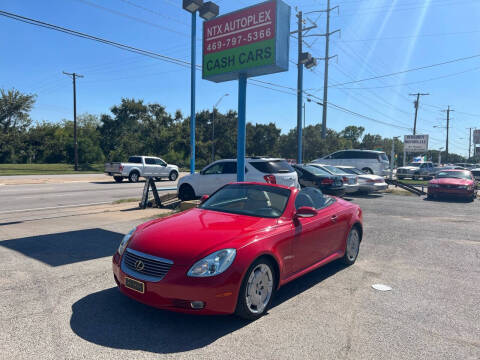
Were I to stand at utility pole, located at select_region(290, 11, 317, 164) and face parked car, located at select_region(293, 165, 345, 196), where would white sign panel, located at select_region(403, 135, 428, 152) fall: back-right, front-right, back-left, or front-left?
back-left

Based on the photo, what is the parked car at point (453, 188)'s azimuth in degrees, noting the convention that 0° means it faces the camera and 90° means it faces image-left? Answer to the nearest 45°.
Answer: approximately 0°

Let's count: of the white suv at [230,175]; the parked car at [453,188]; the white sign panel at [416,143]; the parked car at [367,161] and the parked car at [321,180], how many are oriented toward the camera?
2

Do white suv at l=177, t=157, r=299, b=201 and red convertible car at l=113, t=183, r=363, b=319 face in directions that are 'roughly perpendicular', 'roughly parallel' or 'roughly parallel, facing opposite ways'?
roughly perpendicular

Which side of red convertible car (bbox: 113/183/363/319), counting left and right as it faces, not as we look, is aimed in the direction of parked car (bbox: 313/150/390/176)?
back

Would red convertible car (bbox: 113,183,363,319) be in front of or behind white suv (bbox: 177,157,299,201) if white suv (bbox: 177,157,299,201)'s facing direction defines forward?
behind

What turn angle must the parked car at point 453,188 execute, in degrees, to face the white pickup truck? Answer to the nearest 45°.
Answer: approximately 90° to its right

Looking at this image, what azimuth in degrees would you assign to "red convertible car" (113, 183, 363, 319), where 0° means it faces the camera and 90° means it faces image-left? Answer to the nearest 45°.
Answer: approximately 45°

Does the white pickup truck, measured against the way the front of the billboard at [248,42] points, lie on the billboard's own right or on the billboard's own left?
on the billboard's own right

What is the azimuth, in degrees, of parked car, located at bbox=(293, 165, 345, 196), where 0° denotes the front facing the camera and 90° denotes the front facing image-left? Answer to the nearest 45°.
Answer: approximately 135°

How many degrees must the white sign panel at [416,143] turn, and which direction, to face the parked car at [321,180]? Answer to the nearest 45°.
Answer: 0° — it already faces it
